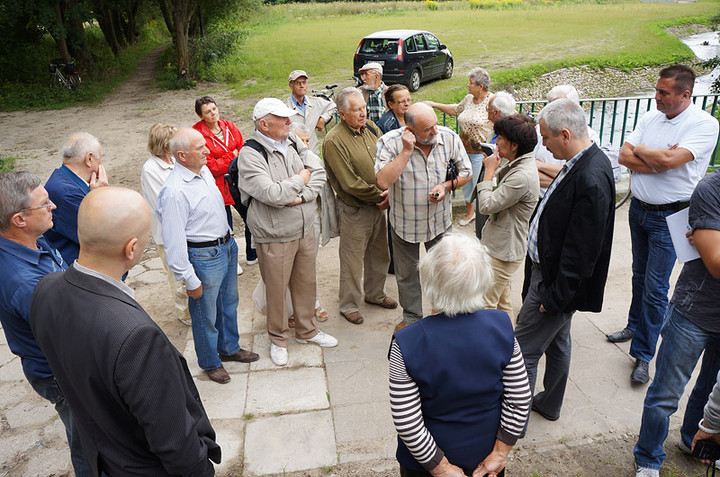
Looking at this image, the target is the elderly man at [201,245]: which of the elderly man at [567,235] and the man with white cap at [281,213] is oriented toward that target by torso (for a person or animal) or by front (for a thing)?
the elderly man at [567,235]

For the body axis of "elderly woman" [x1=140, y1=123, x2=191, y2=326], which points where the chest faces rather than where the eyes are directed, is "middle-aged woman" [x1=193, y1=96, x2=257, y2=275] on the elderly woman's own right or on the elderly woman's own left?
on the elderly woman's own left

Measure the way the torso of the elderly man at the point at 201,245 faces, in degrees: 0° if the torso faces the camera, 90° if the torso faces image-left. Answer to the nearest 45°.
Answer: approximately 315°

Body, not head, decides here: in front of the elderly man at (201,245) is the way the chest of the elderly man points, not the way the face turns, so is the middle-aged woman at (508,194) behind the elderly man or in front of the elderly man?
in front

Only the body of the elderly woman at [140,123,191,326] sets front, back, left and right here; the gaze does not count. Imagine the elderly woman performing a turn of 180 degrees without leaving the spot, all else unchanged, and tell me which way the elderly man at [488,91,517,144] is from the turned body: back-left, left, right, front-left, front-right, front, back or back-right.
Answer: back-right

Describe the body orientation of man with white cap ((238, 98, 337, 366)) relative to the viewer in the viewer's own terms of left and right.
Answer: facing the viewer and to the right of the viewer

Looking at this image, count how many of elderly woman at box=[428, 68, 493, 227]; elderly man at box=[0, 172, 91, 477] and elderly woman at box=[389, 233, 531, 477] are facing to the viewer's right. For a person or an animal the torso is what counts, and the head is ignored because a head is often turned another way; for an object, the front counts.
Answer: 1

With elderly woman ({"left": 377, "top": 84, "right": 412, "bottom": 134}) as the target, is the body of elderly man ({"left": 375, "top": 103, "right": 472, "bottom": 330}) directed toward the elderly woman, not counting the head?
no

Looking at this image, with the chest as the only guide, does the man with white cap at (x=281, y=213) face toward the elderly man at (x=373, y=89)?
no

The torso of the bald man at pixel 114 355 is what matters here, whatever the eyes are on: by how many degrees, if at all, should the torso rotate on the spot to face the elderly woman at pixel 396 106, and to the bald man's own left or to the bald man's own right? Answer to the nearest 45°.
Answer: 0° — they already face them

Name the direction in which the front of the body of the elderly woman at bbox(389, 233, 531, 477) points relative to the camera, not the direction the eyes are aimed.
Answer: away from the camera

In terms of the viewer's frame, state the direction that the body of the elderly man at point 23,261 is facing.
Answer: to the viewer's right

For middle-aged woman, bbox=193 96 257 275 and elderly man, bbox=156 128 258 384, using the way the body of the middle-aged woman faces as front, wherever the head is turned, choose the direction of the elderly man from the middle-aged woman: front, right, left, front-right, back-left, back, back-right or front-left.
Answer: front-right

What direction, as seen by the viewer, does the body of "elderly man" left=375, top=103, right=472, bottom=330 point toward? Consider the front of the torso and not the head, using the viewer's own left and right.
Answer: facing the viewer

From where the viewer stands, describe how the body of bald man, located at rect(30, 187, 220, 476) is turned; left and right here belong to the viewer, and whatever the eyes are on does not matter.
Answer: facing away from the viewer and to the right of the viewer

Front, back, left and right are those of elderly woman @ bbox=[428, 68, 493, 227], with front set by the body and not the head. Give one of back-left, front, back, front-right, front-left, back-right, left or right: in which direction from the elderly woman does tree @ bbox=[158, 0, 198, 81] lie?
right

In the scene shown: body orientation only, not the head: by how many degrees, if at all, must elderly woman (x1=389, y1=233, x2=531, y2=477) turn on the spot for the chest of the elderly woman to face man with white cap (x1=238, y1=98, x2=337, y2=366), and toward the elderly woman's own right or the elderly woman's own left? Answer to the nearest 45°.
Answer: approximately 45° to the elderly woman's own left

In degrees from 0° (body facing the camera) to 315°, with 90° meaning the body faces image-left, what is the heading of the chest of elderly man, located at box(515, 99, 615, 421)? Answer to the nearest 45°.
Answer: approximately 90°

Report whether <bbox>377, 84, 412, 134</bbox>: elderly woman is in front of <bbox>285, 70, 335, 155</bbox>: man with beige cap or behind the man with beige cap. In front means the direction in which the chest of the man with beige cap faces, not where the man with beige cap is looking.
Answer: in front

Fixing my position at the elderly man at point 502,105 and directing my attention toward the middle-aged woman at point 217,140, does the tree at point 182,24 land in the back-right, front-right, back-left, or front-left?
front-right

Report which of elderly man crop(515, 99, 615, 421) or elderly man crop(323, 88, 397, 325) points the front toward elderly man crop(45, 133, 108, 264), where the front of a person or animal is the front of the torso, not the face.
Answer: elderly man crop(515, 99, 615, 421)

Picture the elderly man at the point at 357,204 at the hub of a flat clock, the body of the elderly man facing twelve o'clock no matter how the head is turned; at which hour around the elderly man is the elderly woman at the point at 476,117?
The elderly woman is roughly at 9 o'clock from the elderly man.

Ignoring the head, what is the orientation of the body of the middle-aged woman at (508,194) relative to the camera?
to the viewer's left
